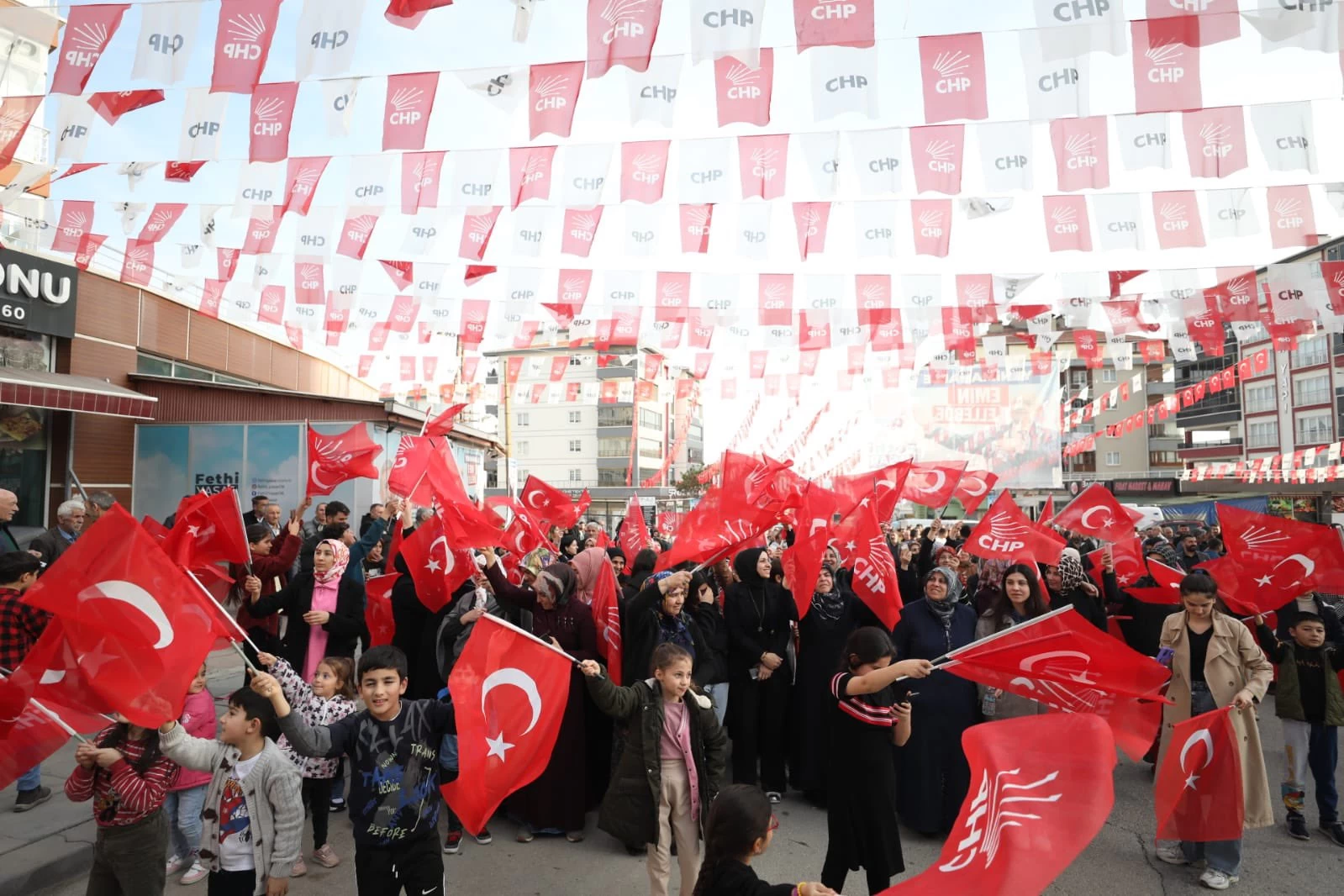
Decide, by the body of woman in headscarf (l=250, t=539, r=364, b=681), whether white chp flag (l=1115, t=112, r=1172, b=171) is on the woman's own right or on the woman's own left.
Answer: on the woman's own left

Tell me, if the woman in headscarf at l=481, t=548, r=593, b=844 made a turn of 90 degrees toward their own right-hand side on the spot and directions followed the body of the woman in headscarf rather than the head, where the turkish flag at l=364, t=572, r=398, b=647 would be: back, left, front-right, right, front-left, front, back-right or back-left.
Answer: front

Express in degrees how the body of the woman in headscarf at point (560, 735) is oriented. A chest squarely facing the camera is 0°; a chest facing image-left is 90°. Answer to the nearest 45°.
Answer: approximately 45°

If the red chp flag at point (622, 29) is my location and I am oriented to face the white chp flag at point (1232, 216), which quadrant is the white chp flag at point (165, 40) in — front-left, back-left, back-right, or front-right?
back-left

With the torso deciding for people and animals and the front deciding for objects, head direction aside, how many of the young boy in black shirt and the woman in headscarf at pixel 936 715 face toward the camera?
2

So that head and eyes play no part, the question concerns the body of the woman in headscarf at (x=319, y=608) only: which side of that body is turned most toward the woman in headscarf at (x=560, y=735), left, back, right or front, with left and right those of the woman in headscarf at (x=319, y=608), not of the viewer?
left

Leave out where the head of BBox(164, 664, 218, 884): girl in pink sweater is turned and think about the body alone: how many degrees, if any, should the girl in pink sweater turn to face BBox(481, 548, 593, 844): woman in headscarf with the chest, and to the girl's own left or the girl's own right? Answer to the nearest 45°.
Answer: approximately 135° to the girl's own left
